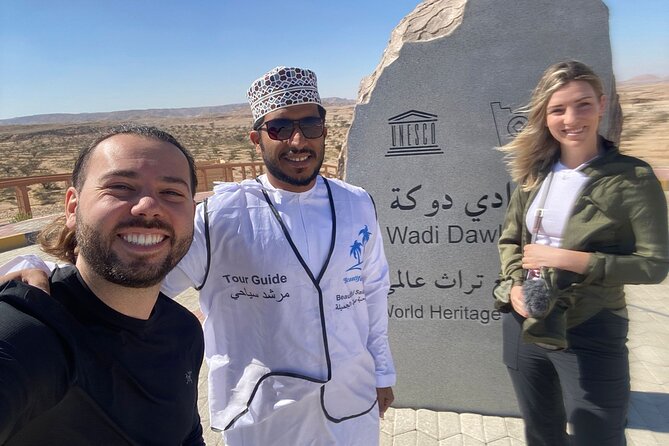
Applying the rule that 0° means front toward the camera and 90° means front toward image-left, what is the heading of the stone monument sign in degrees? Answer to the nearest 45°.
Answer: approximately 0°

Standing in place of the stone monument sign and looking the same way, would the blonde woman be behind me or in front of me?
in front

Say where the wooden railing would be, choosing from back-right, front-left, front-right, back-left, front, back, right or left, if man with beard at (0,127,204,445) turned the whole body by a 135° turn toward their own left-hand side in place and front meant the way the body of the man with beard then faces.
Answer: front

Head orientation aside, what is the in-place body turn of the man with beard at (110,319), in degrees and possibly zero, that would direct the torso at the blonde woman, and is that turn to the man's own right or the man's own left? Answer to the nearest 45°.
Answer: approximately 45° to the man's own left

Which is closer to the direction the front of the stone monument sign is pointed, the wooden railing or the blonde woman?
the blonde woman

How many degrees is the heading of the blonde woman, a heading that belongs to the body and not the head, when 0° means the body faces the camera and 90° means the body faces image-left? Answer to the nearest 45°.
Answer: approximately 45°

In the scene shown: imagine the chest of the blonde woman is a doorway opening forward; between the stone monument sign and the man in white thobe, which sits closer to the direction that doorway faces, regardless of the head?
the man in white thobe
